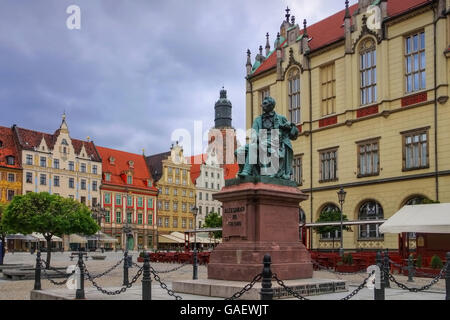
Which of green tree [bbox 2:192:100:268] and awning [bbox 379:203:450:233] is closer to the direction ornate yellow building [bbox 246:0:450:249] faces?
the green tree

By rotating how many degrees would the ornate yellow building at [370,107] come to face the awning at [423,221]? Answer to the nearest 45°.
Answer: approximately 45° to its left

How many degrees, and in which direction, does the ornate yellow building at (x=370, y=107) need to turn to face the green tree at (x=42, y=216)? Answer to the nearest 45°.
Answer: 0° — it already faces it

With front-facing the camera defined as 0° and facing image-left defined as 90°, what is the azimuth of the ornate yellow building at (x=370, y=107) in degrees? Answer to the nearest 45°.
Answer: approximately 45°
